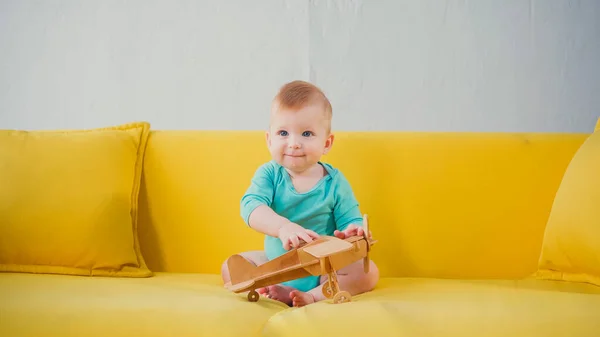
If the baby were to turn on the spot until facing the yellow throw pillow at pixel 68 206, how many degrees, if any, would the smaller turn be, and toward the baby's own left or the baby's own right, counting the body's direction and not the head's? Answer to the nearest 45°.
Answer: approximately 90° to the baby's own right

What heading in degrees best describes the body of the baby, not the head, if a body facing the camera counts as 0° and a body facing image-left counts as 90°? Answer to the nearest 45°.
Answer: approximately 0°

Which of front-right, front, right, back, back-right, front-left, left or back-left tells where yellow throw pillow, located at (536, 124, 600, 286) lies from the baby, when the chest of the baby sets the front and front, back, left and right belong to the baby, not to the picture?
left
